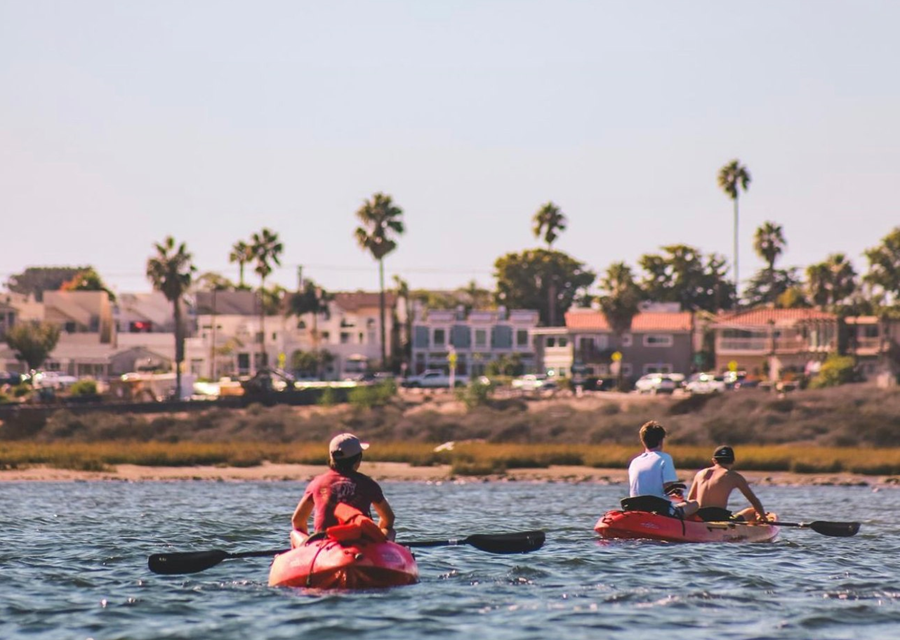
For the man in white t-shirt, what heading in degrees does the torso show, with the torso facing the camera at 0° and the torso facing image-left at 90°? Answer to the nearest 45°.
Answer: approximately 225°

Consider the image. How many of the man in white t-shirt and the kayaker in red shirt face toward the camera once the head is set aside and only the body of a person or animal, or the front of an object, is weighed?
0

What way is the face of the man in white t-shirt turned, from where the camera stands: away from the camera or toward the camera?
away from the camera

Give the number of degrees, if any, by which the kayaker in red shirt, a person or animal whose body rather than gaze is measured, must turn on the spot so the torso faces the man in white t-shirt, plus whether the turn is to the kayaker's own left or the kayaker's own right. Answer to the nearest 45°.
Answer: approximately 45° to the kayaker's own right

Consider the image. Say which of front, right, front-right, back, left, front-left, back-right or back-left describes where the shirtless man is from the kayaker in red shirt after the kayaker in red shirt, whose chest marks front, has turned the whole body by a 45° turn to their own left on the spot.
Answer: right

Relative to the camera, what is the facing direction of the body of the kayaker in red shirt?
away from the camera
